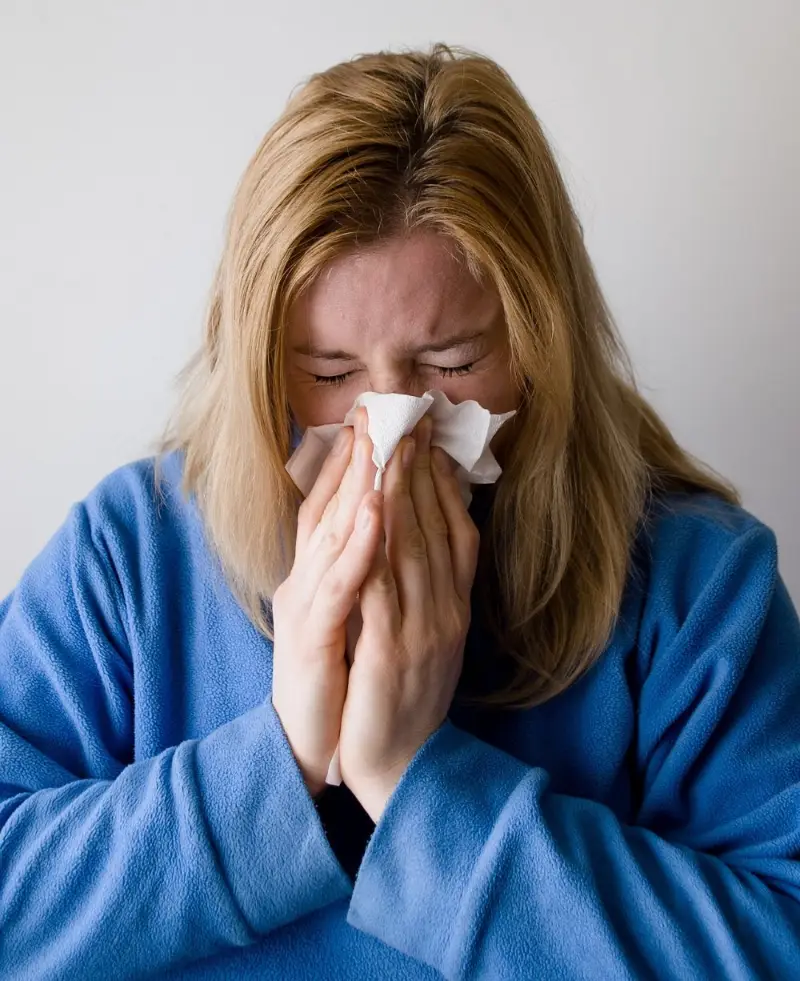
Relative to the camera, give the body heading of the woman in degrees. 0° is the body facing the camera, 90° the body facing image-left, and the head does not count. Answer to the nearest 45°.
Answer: approximately 0°
